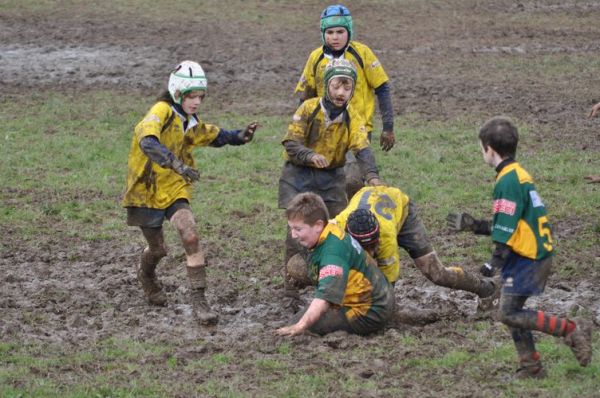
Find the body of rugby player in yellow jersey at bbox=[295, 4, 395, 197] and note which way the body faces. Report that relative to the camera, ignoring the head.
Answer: toward the camera

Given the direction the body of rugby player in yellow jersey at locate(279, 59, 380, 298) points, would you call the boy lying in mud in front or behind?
in front

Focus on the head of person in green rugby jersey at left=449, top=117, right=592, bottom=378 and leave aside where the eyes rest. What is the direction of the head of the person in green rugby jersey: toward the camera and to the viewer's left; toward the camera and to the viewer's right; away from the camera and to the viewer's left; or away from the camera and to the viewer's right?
away from the camera and to the viewer's left

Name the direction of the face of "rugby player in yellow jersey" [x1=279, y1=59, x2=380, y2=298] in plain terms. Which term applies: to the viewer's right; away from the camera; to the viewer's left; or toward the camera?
toward the camera

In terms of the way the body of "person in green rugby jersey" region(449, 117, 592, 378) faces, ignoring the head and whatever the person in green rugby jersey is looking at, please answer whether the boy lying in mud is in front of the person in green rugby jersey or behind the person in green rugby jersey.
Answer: in front

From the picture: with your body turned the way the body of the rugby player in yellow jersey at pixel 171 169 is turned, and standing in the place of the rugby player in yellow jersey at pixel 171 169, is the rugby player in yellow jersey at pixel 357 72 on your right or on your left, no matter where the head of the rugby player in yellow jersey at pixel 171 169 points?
on your left

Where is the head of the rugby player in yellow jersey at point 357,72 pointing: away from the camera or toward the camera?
toward the camera

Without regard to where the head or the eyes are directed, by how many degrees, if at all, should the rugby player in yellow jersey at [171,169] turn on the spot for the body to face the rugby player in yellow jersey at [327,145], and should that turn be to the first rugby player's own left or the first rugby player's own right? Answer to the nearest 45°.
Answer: approximately 45° to the first rugby player's own left

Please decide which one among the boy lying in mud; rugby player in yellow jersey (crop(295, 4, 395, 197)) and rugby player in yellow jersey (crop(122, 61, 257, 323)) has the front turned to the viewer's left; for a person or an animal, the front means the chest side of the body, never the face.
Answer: the boy lying in mud

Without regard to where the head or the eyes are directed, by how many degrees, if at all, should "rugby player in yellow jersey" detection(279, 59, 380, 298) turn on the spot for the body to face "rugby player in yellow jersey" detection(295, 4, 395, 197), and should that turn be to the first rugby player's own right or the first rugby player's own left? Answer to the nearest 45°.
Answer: approximately 180°

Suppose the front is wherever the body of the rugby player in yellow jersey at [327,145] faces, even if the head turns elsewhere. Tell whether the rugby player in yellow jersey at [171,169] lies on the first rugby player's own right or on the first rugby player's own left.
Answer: on the first rugby player's own right

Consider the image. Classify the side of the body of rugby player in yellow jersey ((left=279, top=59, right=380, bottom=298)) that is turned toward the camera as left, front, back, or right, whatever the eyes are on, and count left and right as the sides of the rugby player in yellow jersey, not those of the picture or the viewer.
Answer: front
